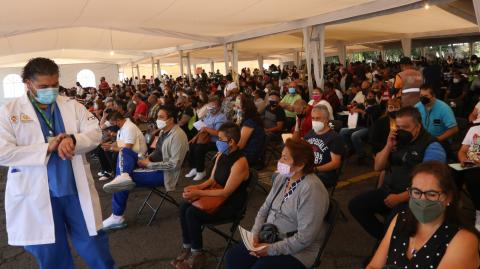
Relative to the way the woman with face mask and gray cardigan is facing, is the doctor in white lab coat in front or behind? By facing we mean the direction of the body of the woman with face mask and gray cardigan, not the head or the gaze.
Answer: in front

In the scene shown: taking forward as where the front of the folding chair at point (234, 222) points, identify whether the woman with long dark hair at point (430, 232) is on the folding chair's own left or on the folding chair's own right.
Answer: on the folding chair's own left

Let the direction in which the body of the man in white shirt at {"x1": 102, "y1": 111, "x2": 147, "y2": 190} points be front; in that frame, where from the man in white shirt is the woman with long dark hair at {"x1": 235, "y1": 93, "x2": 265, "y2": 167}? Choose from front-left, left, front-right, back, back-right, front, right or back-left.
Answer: back

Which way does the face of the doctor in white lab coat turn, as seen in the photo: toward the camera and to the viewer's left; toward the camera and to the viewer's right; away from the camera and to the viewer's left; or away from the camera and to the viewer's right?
toward the camera and to the viewer's right

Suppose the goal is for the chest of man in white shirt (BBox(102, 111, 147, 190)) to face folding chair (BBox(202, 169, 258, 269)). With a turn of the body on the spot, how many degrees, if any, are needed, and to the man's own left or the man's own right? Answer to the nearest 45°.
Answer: approximately 90° to the man's own left

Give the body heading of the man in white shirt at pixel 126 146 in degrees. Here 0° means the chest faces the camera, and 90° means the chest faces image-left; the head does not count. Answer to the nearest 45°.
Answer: approximately 90°
